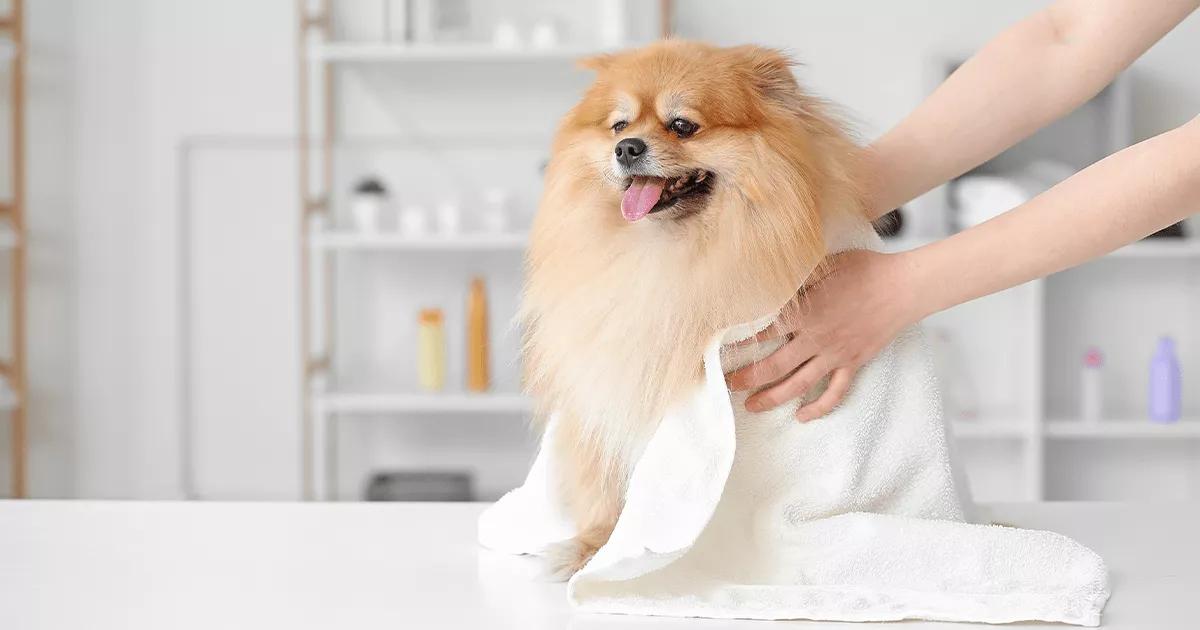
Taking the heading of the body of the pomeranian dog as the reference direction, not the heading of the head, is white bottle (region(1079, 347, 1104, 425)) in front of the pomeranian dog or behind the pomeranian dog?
behind

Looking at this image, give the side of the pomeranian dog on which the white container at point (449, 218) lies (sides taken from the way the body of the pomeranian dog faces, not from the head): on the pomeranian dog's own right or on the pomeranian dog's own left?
on the pomeranian dog's own right

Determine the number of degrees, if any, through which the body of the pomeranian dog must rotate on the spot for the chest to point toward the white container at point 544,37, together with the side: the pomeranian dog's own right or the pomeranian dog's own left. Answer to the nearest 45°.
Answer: approximately 135° to the pomeranian dog's own right

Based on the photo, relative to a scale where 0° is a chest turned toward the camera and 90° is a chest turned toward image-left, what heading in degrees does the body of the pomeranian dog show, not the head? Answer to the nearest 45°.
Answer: approximately 45°

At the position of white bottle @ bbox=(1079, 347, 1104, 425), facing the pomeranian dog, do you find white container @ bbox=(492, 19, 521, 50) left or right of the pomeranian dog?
right

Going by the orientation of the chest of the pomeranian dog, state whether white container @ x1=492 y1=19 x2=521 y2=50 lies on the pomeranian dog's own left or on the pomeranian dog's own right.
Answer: on the pomeranian dog's own right

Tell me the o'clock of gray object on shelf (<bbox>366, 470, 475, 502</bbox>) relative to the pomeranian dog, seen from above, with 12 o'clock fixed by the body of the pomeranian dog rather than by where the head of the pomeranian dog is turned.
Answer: The gray object on shelf is roughly at 4 o'clock from the pomeranian dog.

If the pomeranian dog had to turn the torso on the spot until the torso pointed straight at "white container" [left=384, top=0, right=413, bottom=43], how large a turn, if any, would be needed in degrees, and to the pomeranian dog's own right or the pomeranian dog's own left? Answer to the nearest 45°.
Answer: approximately 135° to the pomeranian dog's own right

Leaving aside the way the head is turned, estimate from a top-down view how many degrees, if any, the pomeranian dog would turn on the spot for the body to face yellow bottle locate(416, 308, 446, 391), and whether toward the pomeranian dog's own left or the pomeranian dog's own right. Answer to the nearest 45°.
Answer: approximately 135° to the pomeranian dog's own right

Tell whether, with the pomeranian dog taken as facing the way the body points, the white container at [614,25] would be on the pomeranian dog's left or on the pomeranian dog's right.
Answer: on the pomeranian dog's right

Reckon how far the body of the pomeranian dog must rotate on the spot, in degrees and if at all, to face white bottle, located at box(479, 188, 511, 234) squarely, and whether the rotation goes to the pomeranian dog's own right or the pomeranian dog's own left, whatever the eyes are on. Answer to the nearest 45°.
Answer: approximately 135° to the pomeranian dog's own right
